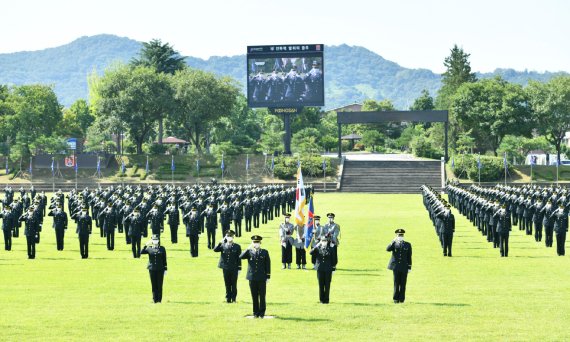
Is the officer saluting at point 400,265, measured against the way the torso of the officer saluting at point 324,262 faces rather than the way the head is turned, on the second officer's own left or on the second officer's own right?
on the second officer's own left

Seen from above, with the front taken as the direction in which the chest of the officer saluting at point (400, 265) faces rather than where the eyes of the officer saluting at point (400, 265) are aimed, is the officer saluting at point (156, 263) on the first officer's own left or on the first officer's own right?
on the first officer's own right

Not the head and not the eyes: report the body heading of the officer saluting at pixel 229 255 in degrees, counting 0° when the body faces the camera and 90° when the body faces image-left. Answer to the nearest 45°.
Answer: approximately 0°

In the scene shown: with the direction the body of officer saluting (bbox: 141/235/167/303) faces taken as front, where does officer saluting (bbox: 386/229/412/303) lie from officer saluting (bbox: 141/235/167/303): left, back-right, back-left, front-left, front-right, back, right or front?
left

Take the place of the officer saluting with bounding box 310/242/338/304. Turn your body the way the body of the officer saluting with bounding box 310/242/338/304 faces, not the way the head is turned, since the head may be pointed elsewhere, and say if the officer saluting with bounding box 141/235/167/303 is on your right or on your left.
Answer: on your right

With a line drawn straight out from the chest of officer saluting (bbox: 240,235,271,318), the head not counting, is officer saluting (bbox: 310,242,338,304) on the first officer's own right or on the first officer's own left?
on the first officer's own left

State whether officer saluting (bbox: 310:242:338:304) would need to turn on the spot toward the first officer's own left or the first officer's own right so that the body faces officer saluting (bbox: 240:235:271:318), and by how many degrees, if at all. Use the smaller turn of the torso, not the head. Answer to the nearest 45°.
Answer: approximately 45° to the first officer's own right

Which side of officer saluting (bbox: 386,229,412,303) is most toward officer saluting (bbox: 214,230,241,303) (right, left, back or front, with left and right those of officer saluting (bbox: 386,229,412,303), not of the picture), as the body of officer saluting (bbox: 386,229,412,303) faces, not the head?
right

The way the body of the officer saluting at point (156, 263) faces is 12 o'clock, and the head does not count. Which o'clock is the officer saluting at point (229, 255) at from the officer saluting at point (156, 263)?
the officer saluting at point (229, 255) is roughly at 10 o'clock from the officer saluting at point (156, 263).

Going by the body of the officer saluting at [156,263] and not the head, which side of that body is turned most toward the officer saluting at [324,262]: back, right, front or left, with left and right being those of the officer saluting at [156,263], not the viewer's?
left
